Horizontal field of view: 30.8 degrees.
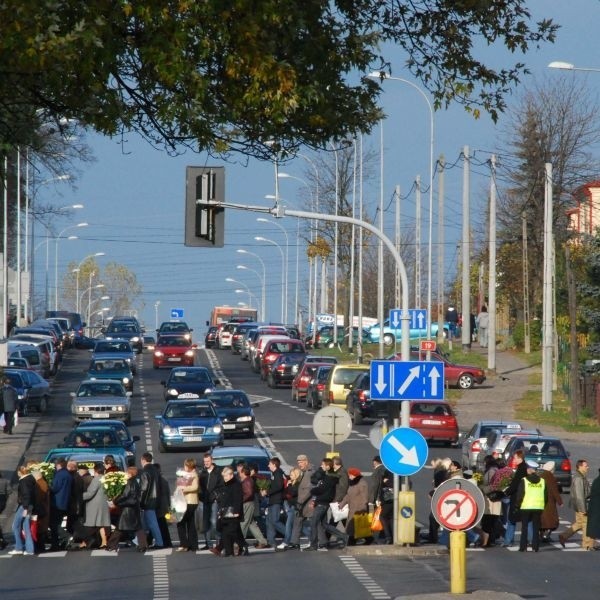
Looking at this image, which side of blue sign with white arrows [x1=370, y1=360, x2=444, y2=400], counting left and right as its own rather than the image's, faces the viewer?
front

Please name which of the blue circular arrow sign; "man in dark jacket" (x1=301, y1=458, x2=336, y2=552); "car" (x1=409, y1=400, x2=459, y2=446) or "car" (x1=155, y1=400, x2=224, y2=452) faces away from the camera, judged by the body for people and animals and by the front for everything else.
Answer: "car" (x1=409, y1=400, x2=459, y2=446)

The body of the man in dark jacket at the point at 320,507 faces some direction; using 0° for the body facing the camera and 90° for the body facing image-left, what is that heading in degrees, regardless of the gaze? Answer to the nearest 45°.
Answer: approximately 90°

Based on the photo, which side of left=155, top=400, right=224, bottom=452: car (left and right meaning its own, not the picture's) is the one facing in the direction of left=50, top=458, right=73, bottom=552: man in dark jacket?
front

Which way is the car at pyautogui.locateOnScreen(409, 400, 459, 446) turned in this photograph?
away from the camera

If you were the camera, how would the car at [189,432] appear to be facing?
facing the viewer

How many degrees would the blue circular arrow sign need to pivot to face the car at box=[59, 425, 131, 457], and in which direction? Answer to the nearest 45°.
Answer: approximately 135° to its right

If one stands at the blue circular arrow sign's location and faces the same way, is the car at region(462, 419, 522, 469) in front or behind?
behind

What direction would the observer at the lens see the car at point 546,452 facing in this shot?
facing away from the viewer

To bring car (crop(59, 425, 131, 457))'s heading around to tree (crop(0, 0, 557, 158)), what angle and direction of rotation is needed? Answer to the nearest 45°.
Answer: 0° — it already faces it

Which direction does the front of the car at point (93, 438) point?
toward the camera

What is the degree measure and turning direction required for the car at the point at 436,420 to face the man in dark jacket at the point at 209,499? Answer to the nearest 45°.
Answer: approximately 180°

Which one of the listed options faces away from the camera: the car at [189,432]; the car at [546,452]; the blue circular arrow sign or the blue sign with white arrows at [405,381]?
the car at [546,452]
